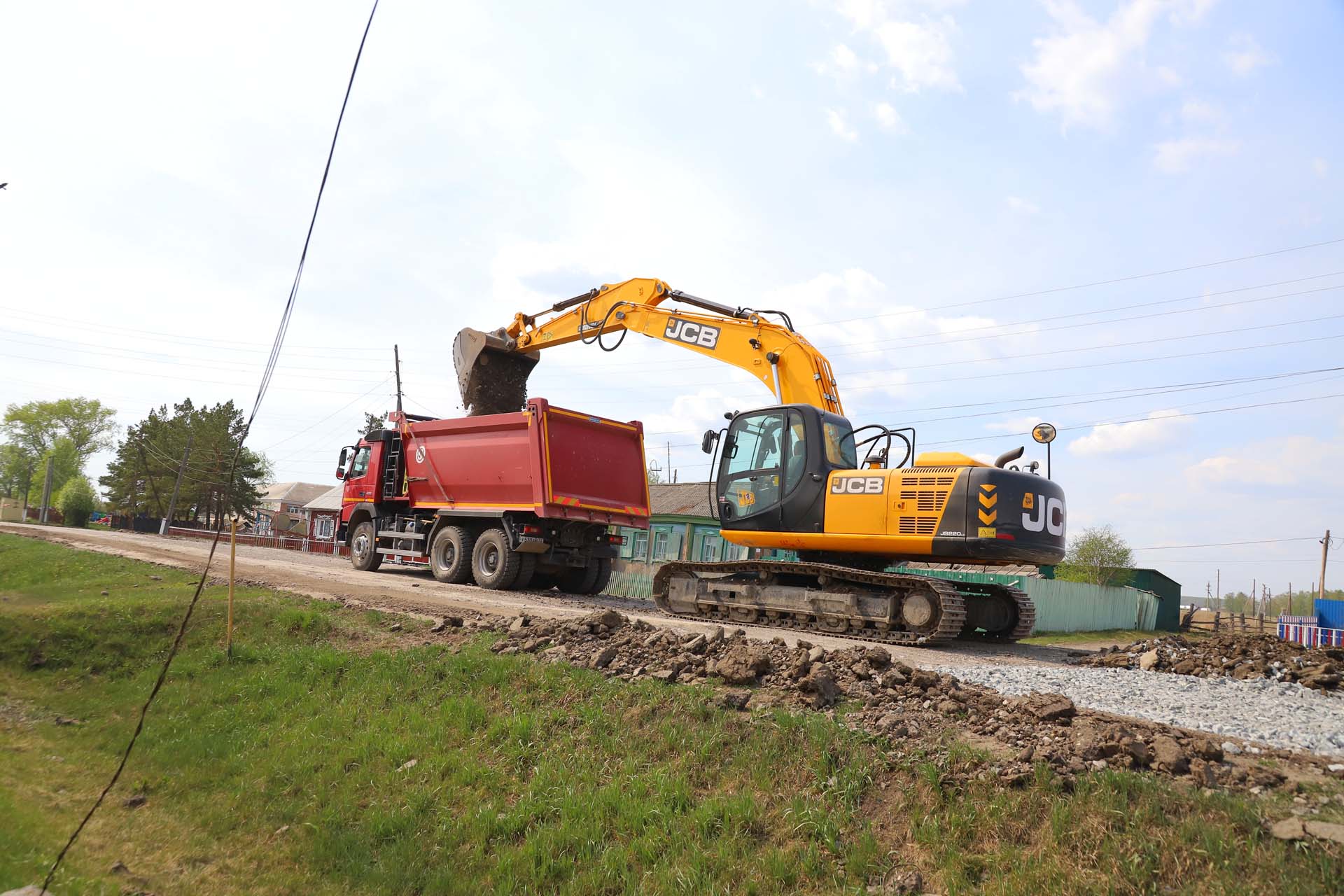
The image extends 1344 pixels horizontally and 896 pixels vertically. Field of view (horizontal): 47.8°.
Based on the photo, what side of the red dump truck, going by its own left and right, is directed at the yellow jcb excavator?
back

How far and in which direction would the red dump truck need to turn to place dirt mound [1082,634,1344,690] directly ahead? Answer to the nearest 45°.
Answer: approximately 180°

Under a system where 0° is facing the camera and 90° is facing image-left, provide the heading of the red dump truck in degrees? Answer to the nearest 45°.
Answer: approximately 135°

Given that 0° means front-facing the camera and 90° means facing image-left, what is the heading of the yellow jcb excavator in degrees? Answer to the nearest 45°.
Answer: approximately 135°

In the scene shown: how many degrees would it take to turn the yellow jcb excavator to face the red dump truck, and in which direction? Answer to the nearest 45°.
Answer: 0° — it already faces it
